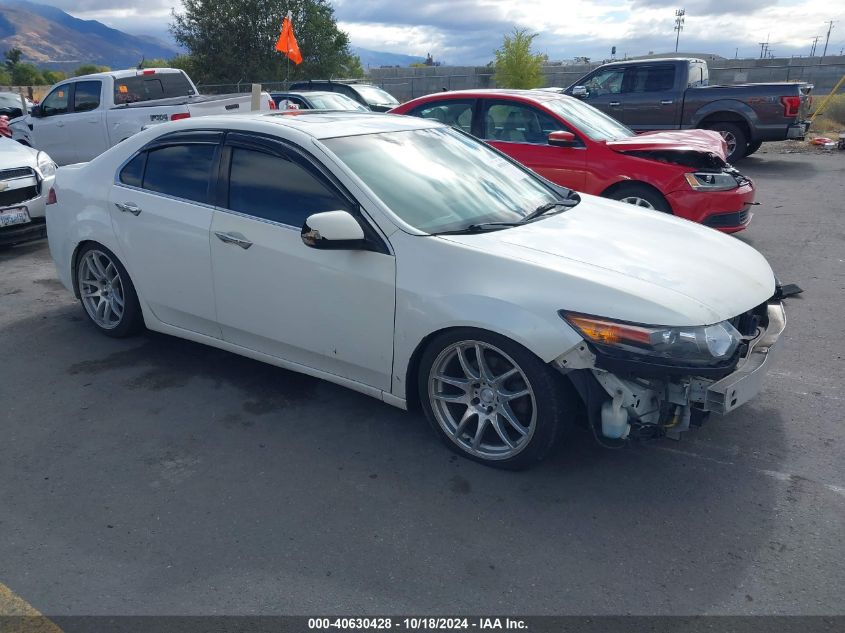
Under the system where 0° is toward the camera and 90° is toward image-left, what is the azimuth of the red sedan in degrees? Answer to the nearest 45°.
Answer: approximately 315°

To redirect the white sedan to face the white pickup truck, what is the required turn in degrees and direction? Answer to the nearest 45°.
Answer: approximately 180°

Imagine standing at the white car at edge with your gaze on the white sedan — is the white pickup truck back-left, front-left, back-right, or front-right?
back-left

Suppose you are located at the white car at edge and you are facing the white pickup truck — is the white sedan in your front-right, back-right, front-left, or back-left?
back-right

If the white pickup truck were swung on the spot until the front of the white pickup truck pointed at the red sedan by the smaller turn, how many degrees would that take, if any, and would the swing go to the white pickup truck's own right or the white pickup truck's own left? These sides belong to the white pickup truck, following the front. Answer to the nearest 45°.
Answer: approximately 180°

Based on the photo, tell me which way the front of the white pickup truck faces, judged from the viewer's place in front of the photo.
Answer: facing away from the viewer and to the left of the viewer

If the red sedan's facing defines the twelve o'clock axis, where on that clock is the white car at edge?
The white car at edge is roughly at 4 o'clock from the red sedan.

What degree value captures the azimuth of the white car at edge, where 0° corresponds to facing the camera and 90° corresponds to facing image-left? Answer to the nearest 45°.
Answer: approximately 315°

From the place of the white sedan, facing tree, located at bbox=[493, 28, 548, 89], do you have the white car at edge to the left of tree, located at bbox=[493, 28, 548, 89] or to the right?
left

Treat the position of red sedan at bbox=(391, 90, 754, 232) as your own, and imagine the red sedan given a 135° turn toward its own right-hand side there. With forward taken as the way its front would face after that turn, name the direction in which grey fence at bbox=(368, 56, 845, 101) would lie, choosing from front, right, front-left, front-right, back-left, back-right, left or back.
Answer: right

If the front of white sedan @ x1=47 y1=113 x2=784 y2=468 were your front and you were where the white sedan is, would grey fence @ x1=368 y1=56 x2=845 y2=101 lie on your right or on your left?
on your left

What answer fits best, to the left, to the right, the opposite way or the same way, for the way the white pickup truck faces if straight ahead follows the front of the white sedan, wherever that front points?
the opposite way

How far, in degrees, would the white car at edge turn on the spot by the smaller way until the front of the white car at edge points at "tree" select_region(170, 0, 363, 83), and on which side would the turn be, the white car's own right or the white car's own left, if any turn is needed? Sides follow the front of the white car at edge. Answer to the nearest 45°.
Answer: approximately 135° to the white car's own left
